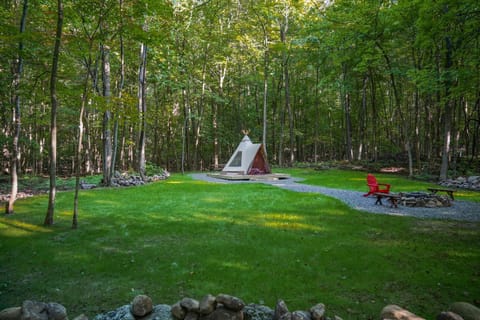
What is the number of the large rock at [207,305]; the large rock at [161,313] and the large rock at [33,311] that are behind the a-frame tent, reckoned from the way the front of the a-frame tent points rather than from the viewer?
0

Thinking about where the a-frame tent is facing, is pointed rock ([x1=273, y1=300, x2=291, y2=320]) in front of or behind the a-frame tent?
in front

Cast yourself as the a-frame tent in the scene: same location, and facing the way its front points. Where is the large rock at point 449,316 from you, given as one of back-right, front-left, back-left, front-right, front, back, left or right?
front-right

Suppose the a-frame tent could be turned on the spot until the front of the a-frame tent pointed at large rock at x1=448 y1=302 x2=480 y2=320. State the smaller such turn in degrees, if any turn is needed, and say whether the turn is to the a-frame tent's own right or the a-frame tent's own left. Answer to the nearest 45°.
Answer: approximately 45° to the a-frame tent's own right

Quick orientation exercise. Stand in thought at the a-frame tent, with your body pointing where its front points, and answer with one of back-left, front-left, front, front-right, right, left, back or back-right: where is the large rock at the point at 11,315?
front-right

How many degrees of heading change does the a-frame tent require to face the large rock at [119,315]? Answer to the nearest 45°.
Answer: approximately 45° to its right

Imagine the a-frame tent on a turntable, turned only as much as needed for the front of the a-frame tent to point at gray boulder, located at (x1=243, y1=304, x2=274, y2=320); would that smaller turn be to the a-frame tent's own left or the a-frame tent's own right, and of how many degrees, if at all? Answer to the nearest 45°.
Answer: approximately 45° to the a-frame tent's own right

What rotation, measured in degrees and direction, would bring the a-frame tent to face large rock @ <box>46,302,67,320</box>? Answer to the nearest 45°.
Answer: approximately 45° to its right
